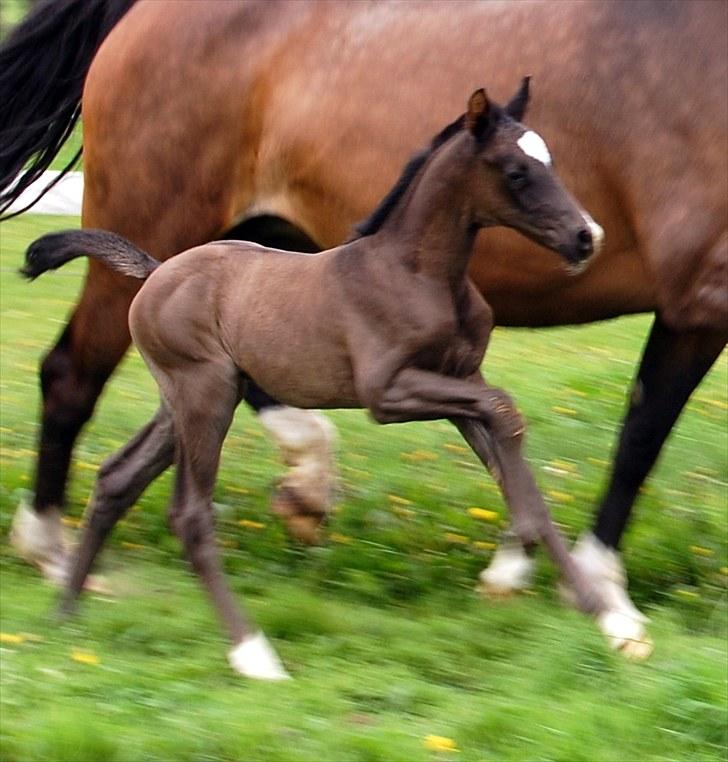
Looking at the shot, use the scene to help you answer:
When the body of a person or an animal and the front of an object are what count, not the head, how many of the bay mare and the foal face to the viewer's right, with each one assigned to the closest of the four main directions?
2

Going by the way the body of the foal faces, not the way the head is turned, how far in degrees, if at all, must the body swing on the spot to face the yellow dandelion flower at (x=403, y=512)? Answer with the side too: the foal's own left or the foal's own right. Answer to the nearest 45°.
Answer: approximately 90° to the foal's own left

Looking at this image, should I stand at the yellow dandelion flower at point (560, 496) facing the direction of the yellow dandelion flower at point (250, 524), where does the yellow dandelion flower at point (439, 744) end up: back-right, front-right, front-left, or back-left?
front-left

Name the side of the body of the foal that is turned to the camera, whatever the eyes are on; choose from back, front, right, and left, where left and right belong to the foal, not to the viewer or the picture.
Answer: right

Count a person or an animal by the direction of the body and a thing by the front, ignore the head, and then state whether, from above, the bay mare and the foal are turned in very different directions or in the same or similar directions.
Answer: same or similar directions

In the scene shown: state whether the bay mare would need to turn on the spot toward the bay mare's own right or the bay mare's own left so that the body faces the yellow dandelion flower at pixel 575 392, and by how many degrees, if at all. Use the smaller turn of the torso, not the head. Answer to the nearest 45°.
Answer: approximately 45° to the bay mare's own left

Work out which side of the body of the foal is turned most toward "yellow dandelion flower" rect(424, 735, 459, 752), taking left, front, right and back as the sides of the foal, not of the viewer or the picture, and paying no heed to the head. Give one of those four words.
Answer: right

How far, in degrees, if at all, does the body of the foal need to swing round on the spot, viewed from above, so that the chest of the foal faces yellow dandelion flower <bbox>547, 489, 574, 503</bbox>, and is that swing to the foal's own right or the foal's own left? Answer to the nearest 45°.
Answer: approximately 45° to the foal's own left

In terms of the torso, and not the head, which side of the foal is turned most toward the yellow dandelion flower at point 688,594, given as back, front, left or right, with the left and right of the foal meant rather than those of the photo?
front

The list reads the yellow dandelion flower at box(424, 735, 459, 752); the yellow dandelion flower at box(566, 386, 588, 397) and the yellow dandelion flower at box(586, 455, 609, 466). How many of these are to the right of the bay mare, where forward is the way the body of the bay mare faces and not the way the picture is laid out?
1

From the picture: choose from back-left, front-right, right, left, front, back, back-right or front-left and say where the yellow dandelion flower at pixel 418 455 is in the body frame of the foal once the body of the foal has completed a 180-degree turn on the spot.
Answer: right

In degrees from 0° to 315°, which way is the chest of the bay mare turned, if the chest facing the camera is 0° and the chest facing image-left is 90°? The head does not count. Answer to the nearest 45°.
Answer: approximately 270°
